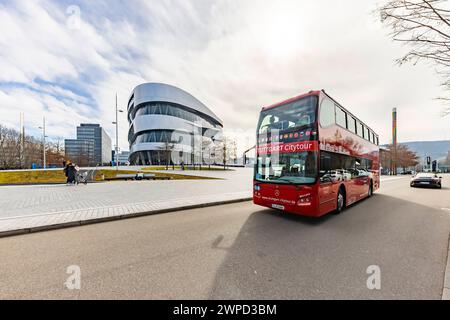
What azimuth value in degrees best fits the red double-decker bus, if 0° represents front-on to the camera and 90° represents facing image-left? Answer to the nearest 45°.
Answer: approximately 45°

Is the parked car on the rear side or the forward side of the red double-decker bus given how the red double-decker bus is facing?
on the rear side
